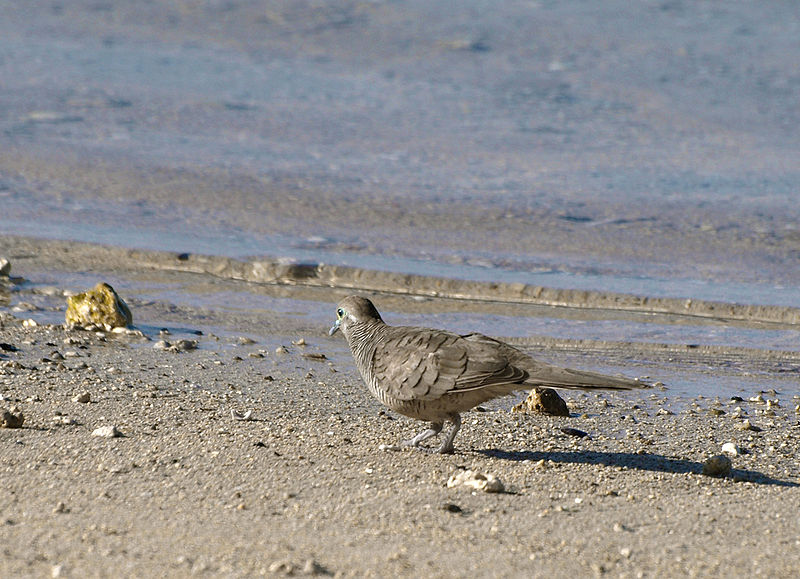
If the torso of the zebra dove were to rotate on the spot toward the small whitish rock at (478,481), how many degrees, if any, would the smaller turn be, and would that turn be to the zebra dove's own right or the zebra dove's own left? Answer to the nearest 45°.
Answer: approximately 90° to the zebra dove's own left

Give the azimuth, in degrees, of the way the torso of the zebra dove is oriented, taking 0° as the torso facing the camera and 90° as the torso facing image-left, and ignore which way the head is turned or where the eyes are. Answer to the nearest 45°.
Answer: approximately 90°

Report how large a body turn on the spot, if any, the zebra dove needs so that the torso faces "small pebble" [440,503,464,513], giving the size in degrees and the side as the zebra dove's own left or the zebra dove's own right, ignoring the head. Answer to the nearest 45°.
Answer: approximately 90° to the zebra dove's own left

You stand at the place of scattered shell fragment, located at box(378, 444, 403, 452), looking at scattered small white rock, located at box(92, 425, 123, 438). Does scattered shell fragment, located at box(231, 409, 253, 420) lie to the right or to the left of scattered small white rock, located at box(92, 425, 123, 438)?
right

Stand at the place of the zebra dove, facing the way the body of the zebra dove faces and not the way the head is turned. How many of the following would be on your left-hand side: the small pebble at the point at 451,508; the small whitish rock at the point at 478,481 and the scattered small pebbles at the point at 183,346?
2

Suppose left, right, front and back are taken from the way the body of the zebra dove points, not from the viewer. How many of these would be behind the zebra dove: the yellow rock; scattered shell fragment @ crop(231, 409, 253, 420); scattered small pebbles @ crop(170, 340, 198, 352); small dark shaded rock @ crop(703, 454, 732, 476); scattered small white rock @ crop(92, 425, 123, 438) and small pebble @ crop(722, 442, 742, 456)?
2

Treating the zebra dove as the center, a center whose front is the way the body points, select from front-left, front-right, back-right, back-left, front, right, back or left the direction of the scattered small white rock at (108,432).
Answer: front

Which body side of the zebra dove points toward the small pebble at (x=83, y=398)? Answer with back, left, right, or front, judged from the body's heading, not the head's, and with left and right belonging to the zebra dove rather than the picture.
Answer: front

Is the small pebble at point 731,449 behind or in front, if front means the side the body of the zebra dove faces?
behind

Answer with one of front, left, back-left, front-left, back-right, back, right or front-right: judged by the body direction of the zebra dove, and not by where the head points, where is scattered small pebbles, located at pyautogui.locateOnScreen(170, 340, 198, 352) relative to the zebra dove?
front-right

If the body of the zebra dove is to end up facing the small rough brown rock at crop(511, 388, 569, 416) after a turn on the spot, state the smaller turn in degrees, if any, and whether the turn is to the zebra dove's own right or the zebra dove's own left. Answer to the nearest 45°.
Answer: approximately 135° to the zebra dove's own right
